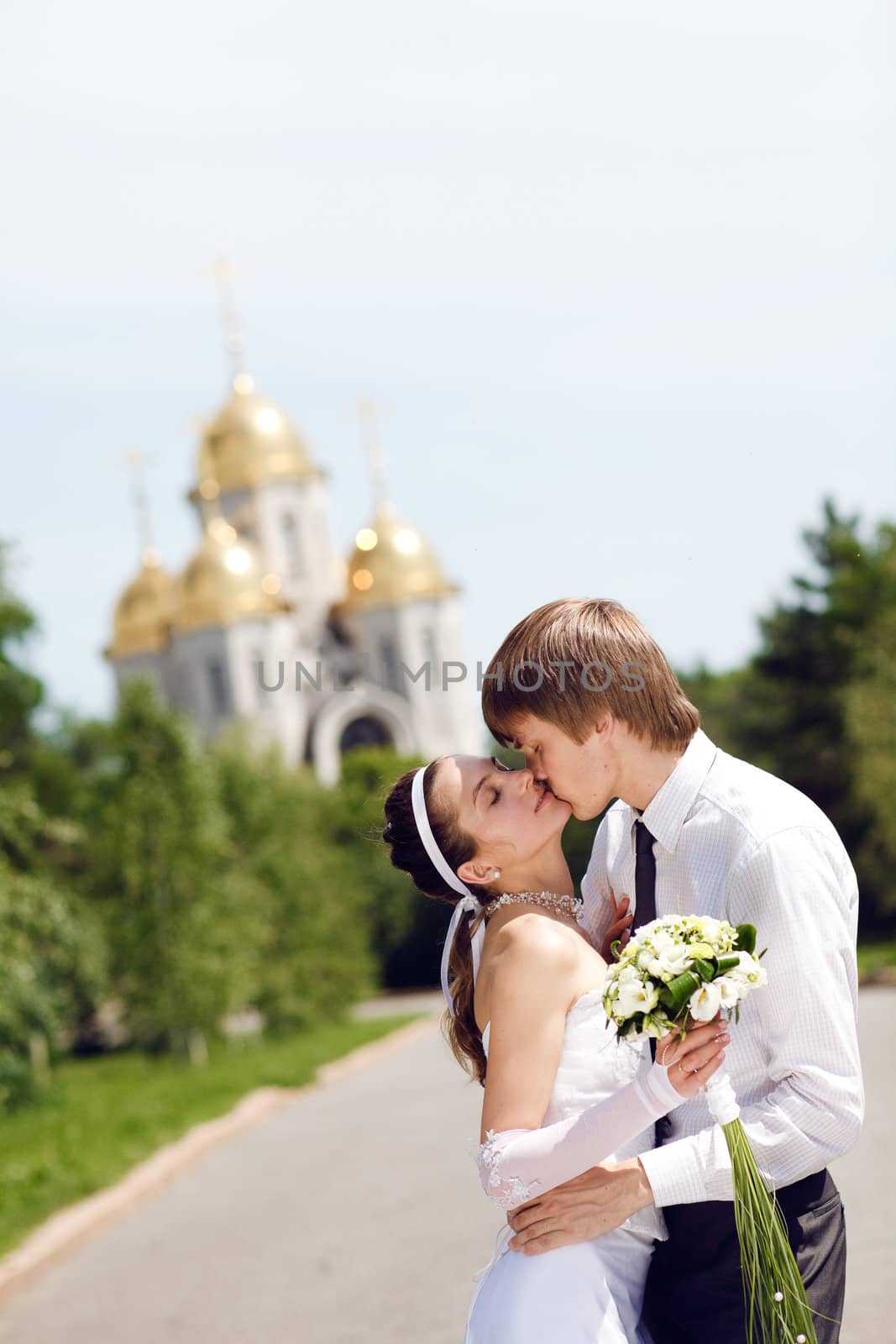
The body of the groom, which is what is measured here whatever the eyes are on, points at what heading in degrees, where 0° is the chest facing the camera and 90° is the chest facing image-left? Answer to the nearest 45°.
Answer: approximately 45°

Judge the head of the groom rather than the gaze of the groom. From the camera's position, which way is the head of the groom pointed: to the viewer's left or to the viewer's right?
to the viewer's left

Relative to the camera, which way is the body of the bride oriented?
to the viewer's right

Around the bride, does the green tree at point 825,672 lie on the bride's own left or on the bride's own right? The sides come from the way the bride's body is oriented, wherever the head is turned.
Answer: on the bride's own left

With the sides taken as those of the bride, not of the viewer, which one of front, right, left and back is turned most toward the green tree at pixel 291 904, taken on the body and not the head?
left

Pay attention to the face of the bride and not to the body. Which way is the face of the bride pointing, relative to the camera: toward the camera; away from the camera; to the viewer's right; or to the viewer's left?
to the viewer's right

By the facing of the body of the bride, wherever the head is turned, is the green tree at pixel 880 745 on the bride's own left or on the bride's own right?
on the bride's own left

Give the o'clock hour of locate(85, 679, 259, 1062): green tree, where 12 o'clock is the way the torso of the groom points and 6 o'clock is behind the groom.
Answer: The green tree is roughly at 4 o'clock from the groom.

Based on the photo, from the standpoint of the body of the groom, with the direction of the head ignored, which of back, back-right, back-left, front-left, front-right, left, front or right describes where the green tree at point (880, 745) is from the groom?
back-right
